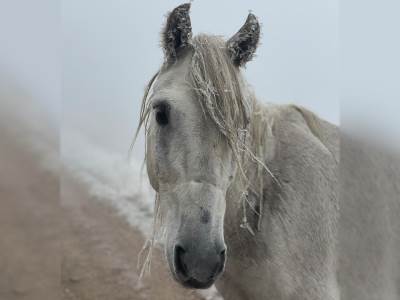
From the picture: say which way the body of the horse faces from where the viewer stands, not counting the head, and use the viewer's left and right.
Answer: facing the viewer and to the left of the viewer
